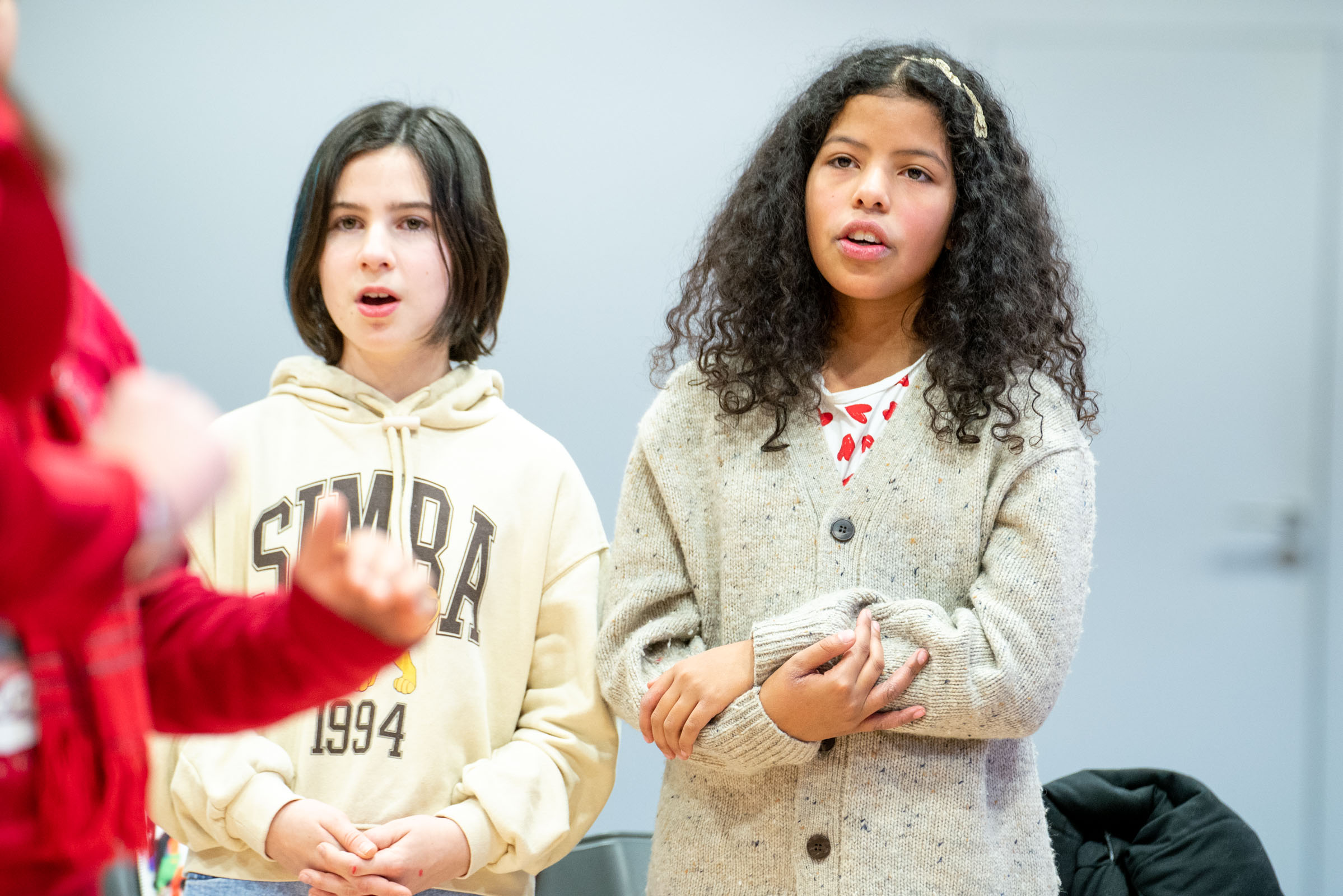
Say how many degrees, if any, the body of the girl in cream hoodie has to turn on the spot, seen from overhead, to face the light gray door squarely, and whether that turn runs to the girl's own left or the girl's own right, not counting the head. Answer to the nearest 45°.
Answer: approximately 135° to the girl's own left

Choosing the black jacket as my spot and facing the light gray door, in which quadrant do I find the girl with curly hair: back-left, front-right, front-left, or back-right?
back-left

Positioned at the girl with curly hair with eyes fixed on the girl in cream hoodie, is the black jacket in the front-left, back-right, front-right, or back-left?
back-right

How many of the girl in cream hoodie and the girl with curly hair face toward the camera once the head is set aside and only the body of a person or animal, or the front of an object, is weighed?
2

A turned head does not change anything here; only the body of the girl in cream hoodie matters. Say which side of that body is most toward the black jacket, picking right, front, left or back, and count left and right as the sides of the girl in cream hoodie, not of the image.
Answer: left
